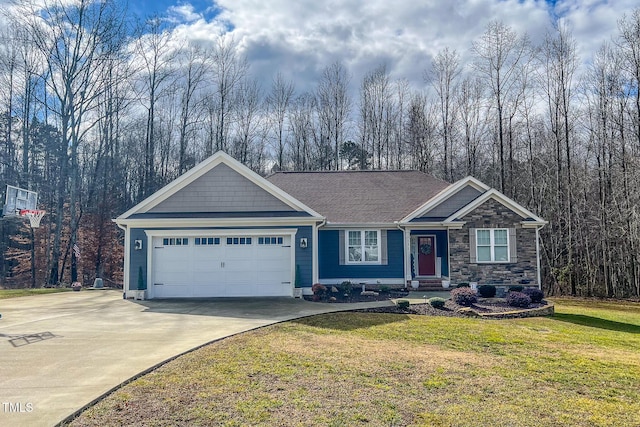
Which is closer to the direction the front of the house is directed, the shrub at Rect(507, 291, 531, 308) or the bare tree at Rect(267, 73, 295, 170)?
the shrub

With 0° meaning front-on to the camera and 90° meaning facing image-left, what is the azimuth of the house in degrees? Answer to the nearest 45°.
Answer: approximately 0°

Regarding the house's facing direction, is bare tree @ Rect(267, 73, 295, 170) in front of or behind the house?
behind

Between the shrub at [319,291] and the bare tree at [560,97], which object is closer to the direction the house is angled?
the shrub

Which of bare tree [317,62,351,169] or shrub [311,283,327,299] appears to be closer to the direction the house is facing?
the shrub

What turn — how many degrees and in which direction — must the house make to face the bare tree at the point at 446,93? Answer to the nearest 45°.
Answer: approximately 135° to its left

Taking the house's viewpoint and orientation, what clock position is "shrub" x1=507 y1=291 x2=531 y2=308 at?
The shrub is roughly at 10 o'clock from the house.

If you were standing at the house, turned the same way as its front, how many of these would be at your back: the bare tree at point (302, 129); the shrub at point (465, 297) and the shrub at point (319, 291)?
1

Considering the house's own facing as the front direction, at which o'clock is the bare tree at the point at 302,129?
The bare tree is roughly at 6 o'clock from the house.

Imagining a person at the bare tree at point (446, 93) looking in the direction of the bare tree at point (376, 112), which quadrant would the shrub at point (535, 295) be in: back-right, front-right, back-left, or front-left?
back-left

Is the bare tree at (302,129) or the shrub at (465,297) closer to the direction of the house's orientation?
the shrub

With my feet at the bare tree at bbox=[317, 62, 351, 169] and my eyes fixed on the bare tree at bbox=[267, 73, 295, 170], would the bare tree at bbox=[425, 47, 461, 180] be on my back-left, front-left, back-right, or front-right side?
back-left

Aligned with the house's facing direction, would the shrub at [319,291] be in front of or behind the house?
in front
